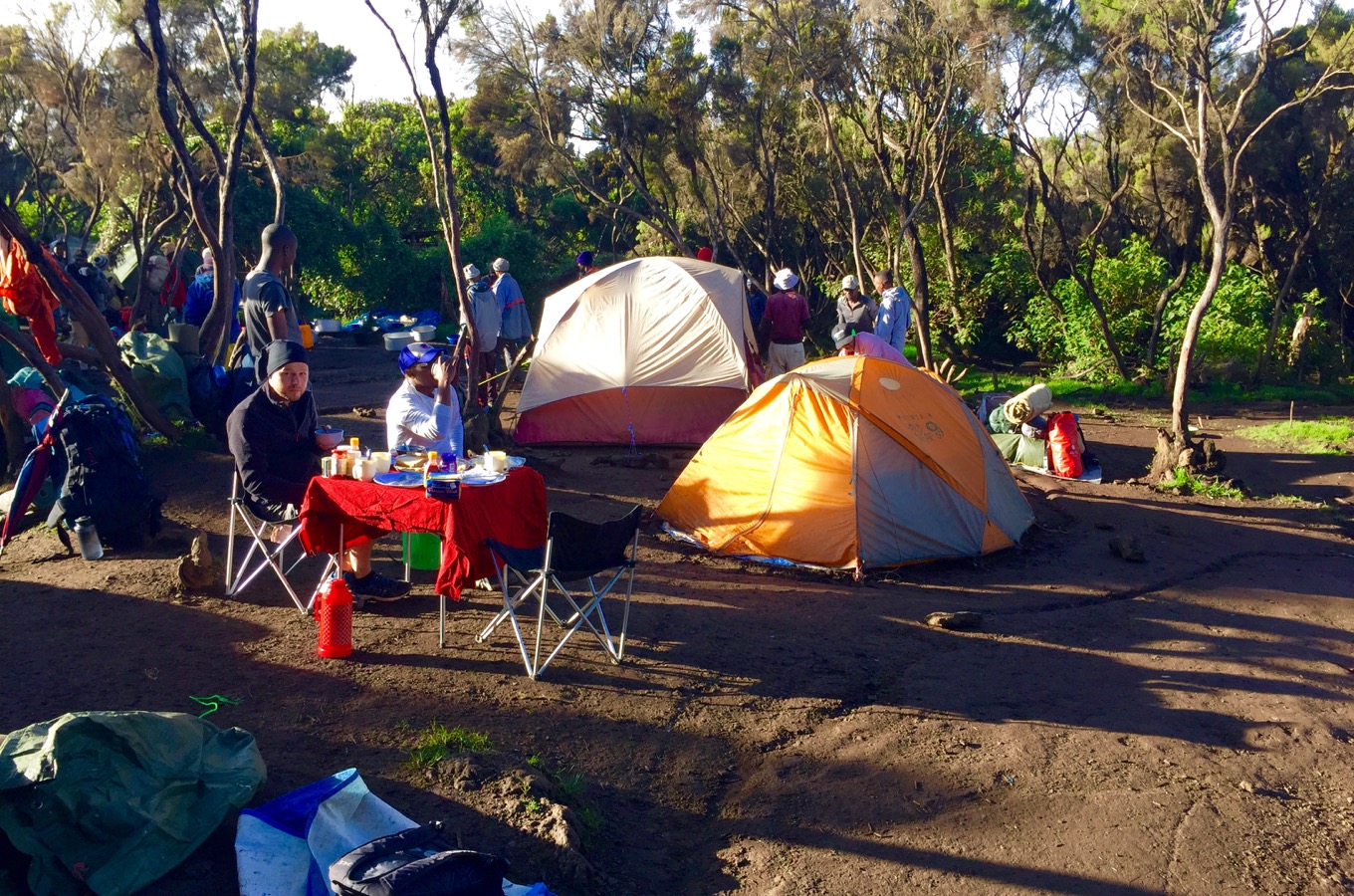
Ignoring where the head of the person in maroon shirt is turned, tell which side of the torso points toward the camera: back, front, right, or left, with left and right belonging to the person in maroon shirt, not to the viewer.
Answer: back

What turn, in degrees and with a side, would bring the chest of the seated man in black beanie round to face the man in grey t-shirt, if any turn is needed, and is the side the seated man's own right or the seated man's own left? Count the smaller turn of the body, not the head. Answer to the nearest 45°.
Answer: approximately 135° to the seated man's own left

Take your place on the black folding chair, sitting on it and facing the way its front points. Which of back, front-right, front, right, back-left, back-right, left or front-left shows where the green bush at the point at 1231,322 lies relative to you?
right

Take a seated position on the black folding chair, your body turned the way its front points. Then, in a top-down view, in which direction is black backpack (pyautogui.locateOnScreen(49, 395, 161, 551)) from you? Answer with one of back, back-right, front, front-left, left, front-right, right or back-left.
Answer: front

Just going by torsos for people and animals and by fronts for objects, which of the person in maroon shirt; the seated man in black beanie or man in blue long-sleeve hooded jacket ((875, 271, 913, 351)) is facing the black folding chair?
the seated man in black beanie

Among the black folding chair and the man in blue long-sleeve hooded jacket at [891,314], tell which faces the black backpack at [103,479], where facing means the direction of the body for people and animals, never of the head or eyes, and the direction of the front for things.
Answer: the black folding chair

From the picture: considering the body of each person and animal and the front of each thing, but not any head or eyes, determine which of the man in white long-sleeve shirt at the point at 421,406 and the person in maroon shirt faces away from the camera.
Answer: the person in maroon shirt

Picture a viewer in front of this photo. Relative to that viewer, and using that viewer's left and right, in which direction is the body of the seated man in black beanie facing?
facing the viewer and to the right of the viewer

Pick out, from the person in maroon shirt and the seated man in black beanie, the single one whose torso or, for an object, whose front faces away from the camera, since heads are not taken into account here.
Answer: the person in maroon shirt

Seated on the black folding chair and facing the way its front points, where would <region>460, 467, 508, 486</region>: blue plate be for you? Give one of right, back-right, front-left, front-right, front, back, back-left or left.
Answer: front

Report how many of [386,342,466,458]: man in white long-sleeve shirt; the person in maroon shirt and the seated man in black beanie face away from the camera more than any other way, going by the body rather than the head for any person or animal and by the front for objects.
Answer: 1

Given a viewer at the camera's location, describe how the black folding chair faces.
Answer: facing away from the viewer and to the left of the viewer

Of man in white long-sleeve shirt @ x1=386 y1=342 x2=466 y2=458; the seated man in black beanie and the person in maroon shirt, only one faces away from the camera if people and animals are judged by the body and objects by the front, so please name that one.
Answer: the person in maroon shirt
